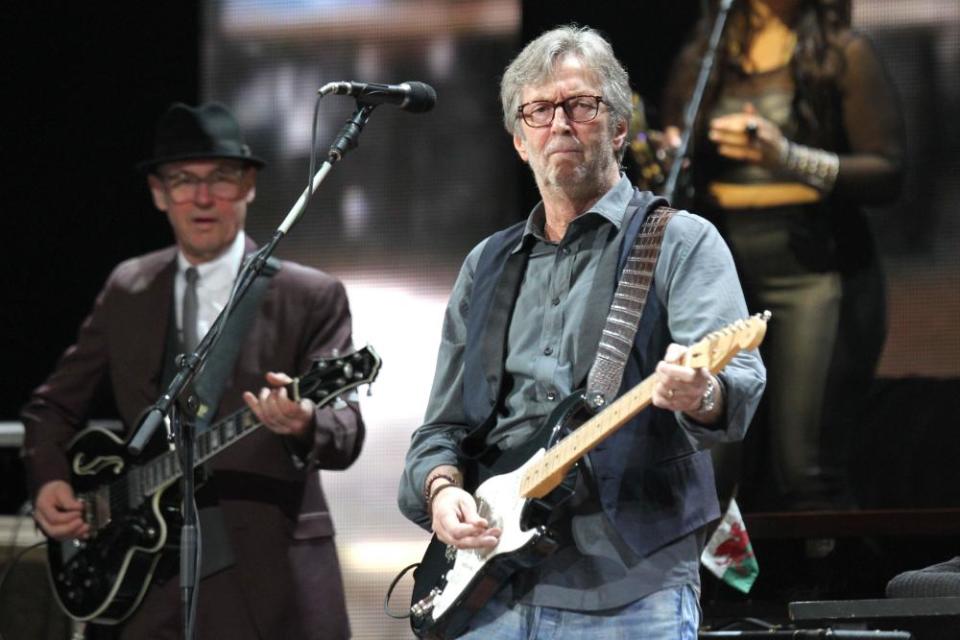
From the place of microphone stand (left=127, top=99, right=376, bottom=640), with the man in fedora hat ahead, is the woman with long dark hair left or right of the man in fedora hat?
right

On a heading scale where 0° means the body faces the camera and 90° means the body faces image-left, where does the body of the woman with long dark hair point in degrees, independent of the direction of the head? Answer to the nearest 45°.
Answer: approximately 45°

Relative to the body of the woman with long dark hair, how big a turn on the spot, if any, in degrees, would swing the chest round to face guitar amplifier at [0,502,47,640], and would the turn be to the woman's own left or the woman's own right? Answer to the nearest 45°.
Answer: approximately 45° to the woman's own right

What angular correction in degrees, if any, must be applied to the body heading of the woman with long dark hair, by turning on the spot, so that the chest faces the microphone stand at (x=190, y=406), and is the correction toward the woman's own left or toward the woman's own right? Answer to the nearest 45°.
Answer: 0° — they already face it

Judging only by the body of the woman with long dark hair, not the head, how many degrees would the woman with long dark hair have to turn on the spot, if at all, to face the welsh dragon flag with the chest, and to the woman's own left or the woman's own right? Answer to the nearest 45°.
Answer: approximately 45° to the woman's own left
